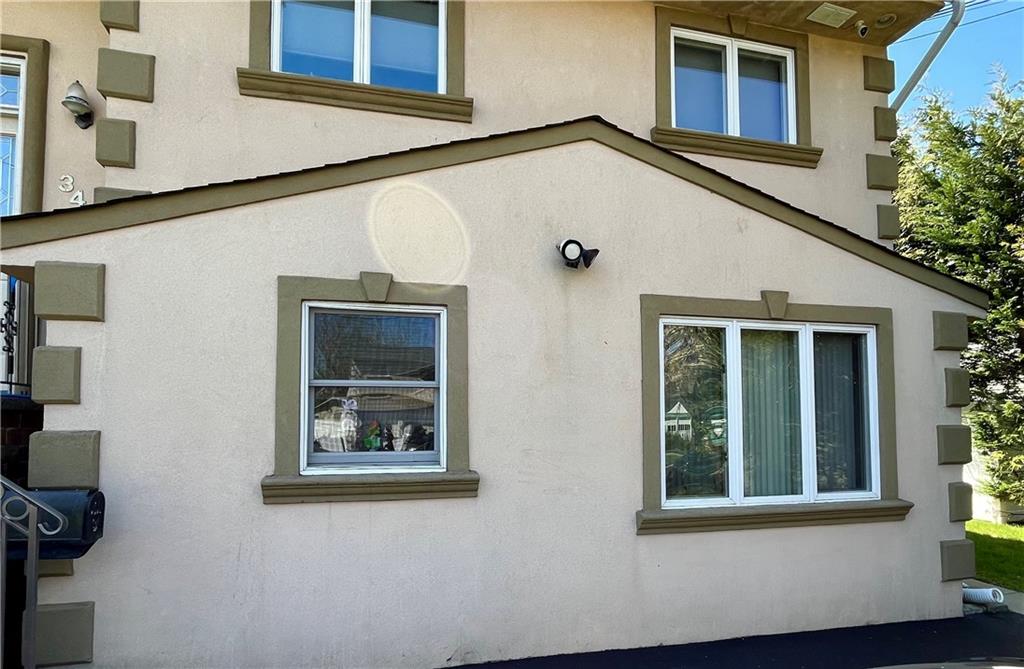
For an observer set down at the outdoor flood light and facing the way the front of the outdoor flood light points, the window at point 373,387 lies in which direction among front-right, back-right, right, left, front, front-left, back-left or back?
right

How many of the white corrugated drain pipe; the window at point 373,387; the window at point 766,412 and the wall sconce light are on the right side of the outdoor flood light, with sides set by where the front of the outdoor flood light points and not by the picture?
2

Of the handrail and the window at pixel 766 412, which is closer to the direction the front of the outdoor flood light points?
the handrail

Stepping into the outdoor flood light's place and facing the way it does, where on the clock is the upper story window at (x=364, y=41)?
The upper story window is roughly at 4 o'clock from the outdoor flood light.

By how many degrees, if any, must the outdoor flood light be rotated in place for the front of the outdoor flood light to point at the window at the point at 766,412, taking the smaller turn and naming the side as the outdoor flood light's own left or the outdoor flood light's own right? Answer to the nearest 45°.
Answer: approximately 135° to the outdoor flood light's own left

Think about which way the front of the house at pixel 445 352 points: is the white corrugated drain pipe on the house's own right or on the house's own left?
on the house's own left

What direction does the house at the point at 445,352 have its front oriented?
toward the camera
